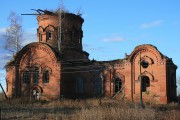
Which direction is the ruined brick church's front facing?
to the viewer's right
